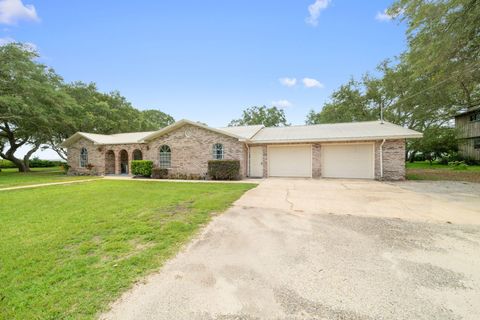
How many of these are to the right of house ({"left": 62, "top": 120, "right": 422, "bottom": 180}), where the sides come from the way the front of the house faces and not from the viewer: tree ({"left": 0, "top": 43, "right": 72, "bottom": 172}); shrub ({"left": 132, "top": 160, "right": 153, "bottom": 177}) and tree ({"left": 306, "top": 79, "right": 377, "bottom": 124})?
2

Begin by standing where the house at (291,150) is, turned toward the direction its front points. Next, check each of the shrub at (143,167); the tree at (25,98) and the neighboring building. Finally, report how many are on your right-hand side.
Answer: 2

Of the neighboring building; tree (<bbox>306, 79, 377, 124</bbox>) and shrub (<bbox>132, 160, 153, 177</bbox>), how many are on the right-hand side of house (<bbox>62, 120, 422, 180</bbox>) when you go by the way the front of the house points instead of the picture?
1

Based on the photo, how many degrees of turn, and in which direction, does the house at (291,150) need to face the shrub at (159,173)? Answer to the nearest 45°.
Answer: approximately 90° to its right

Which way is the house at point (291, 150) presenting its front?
toward the camera

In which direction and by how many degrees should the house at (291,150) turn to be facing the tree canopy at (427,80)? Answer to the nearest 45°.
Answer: approximately 90° to its left

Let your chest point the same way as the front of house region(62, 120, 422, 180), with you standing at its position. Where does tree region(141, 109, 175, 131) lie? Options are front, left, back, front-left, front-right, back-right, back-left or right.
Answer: back-right

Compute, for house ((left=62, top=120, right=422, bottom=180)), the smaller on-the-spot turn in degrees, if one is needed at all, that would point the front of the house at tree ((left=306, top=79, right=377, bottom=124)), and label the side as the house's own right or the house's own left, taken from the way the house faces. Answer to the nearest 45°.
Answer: approximately 135° to the house's own left

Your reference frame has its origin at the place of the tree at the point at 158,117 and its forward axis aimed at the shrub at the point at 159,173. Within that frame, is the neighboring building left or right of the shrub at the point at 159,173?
left

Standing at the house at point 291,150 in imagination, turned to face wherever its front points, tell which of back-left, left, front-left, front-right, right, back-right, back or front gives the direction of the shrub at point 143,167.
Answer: right

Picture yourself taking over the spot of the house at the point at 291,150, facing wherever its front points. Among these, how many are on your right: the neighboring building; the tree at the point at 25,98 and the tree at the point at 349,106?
1

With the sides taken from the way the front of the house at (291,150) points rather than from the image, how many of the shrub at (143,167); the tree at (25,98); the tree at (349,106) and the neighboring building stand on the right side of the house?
2

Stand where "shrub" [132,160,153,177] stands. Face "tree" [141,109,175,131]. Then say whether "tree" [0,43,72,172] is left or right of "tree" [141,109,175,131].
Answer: left

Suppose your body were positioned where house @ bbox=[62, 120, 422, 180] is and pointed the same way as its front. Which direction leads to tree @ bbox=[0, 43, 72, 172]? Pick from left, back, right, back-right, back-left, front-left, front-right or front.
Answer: right
